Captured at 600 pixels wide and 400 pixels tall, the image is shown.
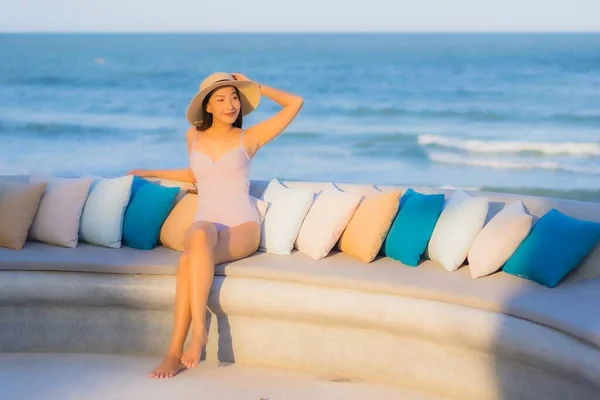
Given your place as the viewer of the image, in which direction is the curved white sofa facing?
facing the viewer

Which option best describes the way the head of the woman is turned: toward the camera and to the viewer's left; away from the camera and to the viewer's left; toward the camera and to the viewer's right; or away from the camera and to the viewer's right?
toward the camera and to the viewer's right
